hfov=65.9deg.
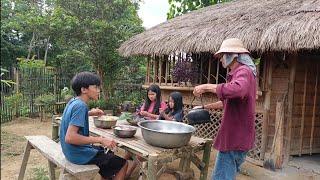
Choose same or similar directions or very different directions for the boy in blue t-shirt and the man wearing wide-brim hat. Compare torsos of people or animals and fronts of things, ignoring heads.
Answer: very different directions

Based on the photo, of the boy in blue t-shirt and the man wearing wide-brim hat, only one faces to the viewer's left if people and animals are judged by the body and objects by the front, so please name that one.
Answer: the man wearing wide-brim hat

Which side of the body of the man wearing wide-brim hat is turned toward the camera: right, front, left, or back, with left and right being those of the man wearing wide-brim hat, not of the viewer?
left

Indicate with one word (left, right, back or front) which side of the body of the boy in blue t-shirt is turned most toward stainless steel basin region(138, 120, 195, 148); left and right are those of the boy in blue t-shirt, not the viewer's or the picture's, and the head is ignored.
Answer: front

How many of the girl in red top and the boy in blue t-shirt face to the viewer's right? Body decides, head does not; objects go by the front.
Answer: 1

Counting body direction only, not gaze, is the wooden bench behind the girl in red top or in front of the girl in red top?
in front

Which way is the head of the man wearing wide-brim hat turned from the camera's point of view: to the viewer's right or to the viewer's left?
to the viewer's left

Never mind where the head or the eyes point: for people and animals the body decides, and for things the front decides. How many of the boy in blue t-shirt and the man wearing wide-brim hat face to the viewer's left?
1

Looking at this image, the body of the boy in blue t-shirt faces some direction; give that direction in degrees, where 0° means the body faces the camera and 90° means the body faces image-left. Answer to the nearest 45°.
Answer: approximately 270°

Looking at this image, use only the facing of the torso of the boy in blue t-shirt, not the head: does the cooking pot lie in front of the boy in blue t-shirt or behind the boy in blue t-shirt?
in front

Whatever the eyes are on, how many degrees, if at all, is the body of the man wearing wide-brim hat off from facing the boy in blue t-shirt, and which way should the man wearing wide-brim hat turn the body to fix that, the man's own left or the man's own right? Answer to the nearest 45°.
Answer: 0° — they already face them

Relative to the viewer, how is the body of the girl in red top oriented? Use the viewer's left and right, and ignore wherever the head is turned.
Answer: facing the viewer and to the left of the viewer
